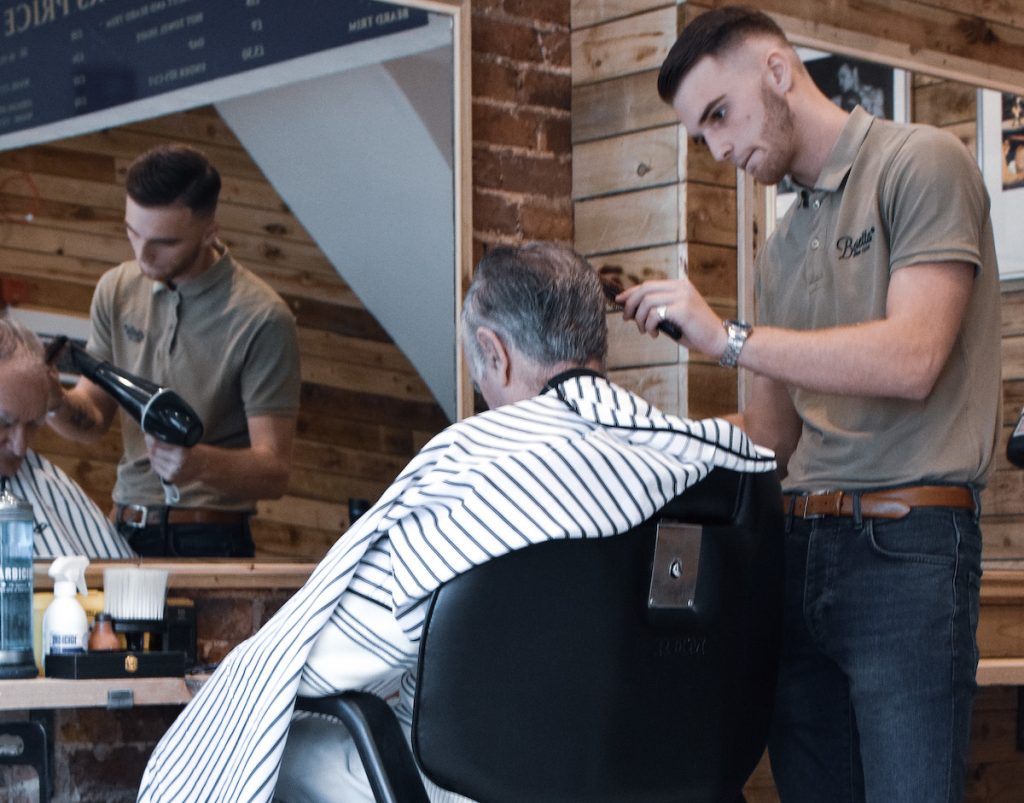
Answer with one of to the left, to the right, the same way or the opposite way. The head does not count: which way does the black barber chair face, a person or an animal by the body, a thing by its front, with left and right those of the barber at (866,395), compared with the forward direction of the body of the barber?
to the right

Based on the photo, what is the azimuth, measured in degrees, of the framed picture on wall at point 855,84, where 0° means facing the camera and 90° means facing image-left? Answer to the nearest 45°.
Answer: approximately 45°

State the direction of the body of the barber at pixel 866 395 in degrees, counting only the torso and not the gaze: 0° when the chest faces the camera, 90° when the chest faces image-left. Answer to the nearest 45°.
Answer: approximately 45°

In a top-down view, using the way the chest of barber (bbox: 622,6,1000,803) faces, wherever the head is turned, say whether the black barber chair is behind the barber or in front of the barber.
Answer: in front

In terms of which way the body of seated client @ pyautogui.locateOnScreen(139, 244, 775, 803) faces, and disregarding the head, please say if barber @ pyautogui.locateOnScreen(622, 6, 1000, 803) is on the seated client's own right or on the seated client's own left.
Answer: on the seated client's own right

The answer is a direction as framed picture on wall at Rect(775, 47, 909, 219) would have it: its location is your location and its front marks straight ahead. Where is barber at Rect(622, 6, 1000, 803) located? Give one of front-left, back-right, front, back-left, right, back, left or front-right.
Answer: front-left

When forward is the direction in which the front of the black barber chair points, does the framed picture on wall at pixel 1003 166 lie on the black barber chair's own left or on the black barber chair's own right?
on the black barber chair's own right

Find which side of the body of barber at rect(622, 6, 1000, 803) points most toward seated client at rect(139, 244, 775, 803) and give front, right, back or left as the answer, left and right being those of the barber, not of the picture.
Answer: front

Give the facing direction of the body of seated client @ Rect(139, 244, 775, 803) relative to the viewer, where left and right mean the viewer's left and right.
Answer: facing away from the viewer and to the left of the viewer

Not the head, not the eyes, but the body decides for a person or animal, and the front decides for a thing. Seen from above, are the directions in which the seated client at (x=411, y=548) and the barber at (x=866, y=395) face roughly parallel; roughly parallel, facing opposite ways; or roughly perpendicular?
roughly perpendicular

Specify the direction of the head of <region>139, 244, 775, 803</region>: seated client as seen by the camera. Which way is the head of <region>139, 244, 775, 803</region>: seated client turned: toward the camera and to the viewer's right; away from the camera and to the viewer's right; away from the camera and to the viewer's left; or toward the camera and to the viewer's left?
away from the camera and to the viewer's left

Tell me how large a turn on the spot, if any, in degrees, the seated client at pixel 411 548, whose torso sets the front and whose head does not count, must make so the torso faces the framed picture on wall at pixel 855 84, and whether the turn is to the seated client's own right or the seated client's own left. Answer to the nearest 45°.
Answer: approximately 90° to the seated client's own right

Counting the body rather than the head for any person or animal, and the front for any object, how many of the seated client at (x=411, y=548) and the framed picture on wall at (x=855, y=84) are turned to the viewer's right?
0

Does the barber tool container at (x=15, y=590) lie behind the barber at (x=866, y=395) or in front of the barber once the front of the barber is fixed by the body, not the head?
in front

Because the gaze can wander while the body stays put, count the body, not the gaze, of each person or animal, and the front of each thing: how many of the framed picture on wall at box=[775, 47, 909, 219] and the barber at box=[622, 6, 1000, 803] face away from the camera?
0
